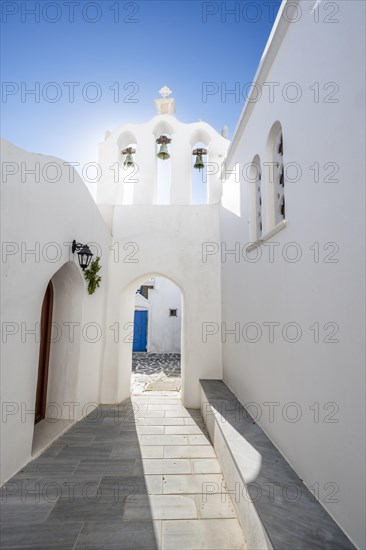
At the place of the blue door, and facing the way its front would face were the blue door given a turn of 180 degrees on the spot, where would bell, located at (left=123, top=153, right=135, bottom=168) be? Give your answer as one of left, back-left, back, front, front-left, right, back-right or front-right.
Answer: back

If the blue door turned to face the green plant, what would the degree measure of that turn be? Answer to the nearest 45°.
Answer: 0° — it already faces it

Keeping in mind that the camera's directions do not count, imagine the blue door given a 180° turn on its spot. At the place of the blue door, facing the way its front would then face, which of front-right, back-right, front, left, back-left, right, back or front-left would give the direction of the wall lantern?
back

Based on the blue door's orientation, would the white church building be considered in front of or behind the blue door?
in front

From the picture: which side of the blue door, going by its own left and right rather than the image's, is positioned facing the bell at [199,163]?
front

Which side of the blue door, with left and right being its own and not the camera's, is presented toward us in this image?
front
